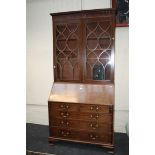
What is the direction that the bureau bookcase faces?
toward the camera
